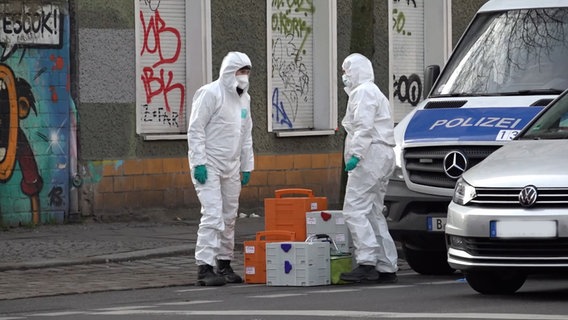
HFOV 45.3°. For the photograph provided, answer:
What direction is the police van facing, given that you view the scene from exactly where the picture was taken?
facing the viewer and to the left of the viewer

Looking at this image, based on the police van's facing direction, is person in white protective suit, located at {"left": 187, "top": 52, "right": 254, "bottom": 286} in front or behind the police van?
in front

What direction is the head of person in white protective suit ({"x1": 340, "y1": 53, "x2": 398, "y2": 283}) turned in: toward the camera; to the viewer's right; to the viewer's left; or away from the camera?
to the viewer's left

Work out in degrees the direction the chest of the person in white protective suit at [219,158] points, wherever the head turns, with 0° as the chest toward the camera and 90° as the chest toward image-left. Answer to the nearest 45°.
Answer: approximately 315°

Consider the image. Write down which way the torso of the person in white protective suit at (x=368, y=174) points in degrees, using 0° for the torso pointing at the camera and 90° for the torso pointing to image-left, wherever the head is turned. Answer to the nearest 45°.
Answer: approximately 90°

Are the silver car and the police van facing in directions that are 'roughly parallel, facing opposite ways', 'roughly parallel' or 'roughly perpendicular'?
roughly parallel

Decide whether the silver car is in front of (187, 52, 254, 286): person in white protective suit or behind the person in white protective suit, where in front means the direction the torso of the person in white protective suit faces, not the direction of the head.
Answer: in front

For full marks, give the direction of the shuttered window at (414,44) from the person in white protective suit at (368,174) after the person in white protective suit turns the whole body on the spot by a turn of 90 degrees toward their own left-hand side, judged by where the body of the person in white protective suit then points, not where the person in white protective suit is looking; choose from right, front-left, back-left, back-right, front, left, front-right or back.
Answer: back
